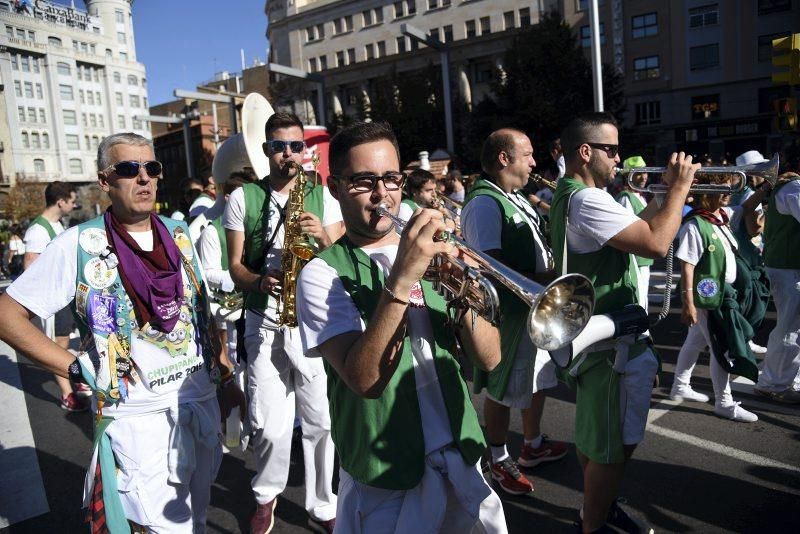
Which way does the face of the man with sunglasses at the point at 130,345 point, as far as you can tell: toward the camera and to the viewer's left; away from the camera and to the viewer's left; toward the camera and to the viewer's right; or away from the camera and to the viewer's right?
toward the camera and to the viewer's right

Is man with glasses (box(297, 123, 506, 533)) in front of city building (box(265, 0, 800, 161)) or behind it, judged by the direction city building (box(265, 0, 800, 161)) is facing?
in front

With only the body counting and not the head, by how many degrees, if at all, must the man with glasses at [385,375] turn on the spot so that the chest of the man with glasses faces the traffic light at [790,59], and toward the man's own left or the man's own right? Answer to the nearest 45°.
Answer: approximately 90° to the man's own left

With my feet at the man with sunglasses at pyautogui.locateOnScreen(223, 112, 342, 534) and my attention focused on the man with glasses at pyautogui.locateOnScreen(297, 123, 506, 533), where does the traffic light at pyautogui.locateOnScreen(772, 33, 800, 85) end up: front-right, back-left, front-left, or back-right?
back-left

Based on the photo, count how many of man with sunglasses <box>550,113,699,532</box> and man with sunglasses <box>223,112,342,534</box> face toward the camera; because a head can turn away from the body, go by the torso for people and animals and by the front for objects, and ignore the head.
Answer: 1

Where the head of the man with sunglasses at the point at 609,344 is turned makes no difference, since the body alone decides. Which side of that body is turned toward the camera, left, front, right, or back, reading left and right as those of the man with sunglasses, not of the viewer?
right

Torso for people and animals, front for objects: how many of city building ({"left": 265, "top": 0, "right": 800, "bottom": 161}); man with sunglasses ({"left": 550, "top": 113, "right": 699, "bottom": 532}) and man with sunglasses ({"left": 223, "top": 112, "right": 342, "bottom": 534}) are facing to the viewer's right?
1

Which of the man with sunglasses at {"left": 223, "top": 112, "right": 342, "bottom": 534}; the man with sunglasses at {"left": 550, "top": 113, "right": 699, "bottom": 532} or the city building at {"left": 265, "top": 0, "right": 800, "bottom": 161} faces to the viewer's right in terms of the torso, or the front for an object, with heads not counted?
the man with sunglasses at {"left": 550, "top": 113, "right": 699, "bottom": 532}

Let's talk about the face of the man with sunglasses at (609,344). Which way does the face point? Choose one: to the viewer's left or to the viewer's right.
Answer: to the viewer's right

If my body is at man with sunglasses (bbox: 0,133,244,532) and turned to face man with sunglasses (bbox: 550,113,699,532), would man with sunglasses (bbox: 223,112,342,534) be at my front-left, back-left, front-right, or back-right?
front-left

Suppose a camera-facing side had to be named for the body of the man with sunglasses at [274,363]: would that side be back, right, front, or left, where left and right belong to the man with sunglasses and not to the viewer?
front

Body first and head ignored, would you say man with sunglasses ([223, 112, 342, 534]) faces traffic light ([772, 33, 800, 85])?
no

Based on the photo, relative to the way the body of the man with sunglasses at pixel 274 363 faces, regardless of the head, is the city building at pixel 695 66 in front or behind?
behind

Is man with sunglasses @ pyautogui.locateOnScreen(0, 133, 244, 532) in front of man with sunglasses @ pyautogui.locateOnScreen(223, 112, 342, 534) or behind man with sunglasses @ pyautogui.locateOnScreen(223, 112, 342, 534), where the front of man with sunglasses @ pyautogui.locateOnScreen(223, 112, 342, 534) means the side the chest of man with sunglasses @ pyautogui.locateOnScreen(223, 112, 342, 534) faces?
in front

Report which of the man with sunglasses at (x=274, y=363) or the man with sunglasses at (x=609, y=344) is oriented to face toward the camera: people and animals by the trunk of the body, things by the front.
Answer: the man with sunglasses at (x=274, y=363)

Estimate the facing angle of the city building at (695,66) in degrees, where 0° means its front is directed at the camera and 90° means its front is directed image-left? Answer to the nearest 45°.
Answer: approximately 45°

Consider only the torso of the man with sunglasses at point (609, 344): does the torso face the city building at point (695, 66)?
no
